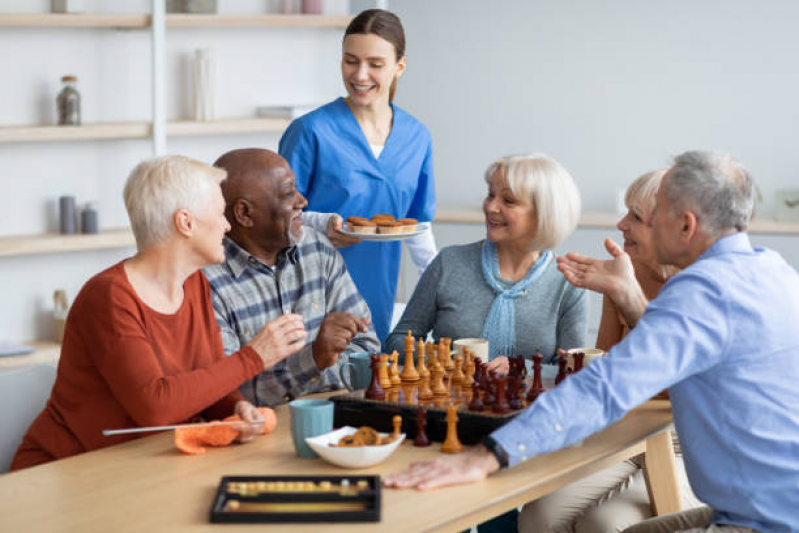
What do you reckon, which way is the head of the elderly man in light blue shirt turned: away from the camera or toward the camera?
away from the camera

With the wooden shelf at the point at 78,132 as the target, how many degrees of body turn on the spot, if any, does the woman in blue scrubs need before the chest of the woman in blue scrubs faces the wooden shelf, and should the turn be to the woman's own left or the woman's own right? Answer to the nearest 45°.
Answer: approximately 135° to the woman's own right

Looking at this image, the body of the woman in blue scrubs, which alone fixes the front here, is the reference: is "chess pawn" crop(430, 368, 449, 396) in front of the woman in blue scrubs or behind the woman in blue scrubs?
in front

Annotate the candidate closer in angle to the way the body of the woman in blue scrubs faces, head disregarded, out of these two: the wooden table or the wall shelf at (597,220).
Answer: the wooden table

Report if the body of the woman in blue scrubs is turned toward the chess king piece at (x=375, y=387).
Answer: yes

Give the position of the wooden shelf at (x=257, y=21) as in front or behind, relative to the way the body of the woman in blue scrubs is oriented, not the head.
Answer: behind

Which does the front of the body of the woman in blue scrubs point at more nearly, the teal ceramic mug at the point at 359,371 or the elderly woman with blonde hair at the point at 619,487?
the teal ceramic mug

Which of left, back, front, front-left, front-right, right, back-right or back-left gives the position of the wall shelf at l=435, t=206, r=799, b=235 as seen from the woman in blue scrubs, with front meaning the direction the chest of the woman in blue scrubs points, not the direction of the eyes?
back-left

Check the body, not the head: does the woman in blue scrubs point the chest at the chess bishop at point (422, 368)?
yes

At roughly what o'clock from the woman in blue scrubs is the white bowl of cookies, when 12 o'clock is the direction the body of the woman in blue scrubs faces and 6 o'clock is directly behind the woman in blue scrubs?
The white bowl of cookies is roughly at 12 o'clock from the woman in blue scrubs.

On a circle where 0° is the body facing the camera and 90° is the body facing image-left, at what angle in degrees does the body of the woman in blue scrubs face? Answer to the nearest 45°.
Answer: approximately 0°

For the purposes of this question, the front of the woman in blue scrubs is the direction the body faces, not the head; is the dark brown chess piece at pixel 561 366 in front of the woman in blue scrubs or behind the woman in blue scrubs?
in front

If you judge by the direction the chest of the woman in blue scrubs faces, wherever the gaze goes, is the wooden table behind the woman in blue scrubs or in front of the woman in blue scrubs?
in front

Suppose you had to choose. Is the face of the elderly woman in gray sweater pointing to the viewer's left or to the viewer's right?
to the viewer's left
